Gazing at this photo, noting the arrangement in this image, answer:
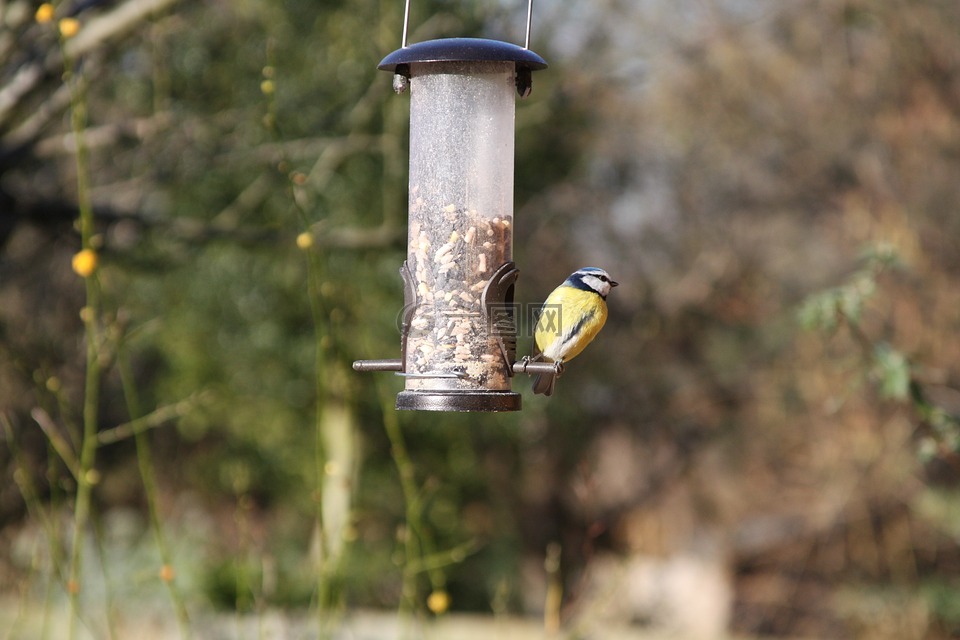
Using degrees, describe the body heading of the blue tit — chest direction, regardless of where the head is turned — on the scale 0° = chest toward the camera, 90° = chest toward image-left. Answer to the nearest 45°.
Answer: approximately 315°

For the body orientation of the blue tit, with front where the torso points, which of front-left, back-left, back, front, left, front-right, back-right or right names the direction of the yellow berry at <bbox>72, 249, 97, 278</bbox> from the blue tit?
right
